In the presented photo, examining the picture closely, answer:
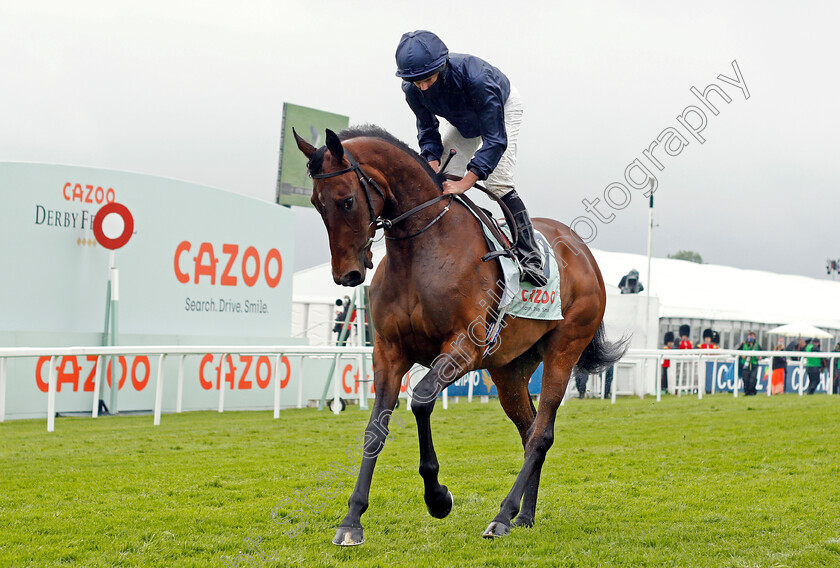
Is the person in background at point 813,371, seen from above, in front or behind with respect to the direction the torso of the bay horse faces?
behind

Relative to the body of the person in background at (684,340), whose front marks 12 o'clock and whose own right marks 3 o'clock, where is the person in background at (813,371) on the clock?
the person in background at (813,371) is roughly at 9 o'clock from the person in background at (684,340).

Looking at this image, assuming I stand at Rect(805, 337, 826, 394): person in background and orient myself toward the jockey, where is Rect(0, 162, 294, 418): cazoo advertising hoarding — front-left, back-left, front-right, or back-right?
front-right

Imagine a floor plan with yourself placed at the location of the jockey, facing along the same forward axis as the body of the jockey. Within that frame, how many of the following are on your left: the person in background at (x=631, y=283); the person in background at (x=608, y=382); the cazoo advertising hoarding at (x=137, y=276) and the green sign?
0

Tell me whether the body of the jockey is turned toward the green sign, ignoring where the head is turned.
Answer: no

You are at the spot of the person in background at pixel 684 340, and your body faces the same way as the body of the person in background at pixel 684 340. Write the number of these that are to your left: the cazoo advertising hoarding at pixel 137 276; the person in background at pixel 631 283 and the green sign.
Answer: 0

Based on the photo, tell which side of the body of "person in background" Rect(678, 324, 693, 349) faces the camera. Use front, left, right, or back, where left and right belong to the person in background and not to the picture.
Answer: front

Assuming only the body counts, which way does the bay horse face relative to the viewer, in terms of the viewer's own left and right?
facing the viewer and to the left of the viewer

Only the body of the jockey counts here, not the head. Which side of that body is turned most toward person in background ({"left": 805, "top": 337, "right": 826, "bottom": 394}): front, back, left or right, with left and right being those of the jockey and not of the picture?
back

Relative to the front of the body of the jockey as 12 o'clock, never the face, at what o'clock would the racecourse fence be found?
The racecourse fence is roughly at 4 o'clock from the jockey.

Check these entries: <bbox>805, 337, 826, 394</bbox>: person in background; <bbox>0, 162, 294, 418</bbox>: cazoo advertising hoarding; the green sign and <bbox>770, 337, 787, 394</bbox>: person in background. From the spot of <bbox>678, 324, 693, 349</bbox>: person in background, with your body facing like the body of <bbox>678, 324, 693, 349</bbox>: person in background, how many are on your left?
2

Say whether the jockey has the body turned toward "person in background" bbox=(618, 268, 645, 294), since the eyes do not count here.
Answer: no

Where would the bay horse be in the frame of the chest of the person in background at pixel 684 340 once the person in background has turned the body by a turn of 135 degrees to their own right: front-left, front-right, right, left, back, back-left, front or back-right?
back-left

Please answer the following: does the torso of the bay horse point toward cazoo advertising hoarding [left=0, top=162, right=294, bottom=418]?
no

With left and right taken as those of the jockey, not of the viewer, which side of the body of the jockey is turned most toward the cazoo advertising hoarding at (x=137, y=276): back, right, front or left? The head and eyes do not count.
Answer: right

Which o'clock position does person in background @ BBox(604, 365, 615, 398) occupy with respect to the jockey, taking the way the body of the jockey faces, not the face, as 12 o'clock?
The person in background is roughly at 5 o'clock from the jockey.

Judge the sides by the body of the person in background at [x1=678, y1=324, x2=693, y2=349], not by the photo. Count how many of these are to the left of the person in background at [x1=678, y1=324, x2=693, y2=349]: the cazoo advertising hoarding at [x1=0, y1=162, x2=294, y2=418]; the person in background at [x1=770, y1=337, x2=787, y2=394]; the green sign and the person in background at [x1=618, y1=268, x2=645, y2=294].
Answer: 1
